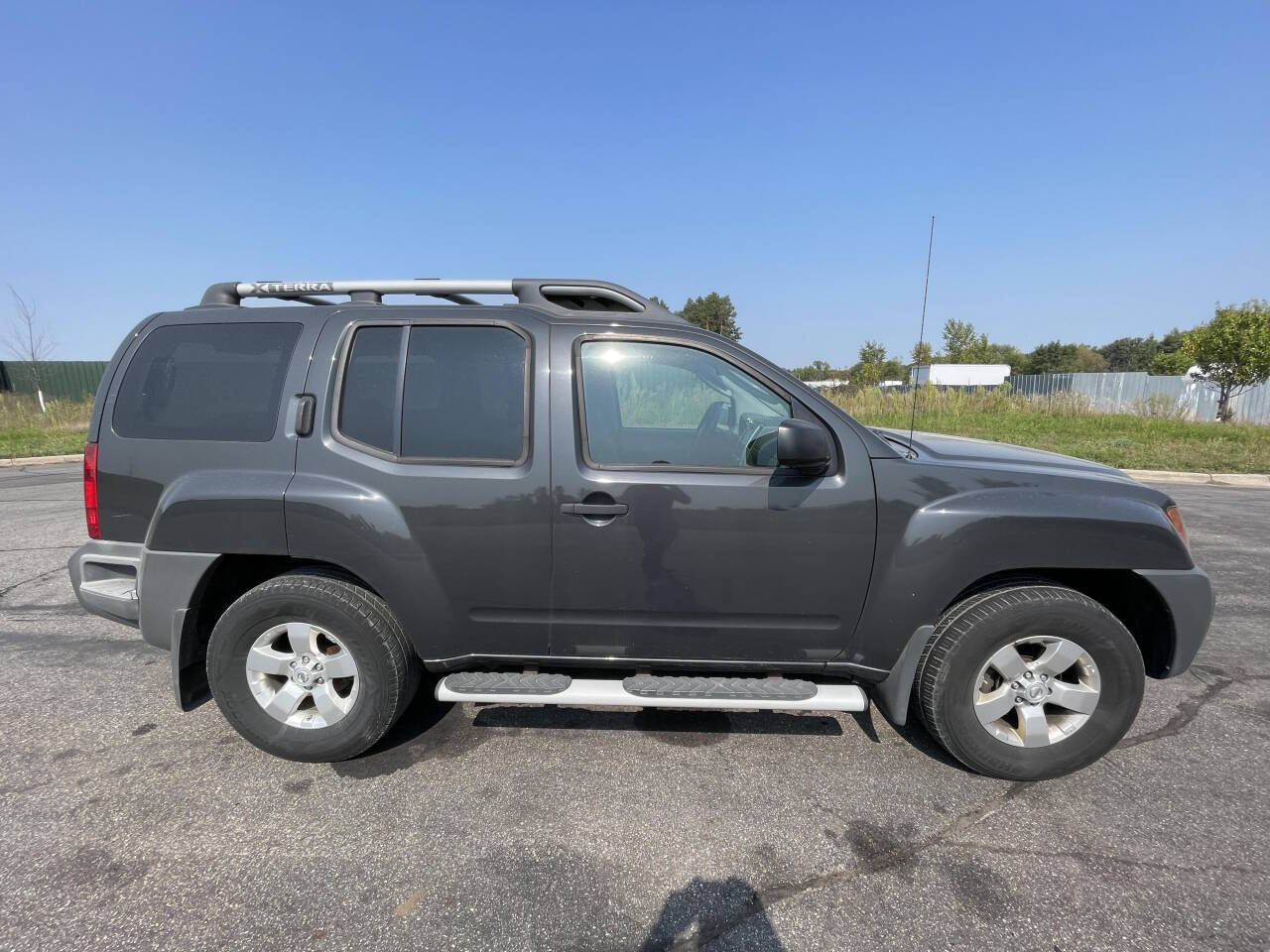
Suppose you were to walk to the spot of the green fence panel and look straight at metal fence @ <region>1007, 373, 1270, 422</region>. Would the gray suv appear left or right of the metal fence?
right

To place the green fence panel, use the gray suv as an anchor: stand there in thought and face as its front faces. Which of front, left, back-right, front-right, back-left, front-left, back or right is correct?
back-left

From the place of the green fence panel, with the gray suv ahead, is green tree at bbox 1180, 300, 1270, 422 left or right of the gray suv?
left

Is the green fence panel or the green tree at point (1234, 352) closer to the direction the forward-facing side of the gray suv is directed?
the green tree

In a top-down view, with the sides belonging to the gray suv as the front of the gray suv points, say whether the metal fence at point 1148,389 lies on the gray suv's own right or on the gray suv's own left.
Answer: on the gray suv's own left

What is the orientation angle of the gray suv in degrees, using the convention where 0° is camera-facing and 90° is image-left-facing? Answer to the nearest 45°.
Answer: approximately 270°

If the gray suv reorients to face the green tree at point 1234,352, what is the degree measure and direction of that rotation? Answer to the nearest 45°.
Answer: approximately 45° to its left
